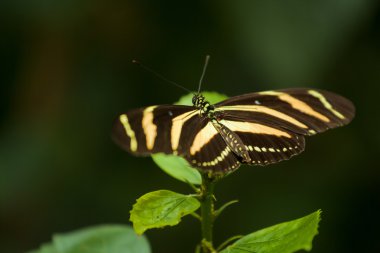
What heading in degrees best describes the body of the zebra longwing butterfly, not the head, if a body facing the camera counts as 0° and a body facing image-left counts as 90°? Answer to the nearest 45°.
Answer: approximately 135°
